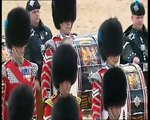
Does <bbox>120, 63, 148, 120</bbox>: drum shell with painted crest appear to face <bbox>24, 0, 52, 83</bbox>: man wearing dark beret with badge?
no

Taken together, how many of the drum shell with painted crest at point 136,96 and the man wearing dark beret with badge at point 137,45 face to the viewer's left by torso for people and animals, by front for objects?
0

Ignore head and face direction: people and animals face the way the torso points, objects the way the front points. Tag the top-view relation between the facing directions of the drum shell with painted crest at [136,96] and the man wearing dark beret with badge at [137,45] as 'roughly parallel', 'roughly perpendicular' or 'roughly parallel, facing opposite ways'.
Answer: roughly parallel

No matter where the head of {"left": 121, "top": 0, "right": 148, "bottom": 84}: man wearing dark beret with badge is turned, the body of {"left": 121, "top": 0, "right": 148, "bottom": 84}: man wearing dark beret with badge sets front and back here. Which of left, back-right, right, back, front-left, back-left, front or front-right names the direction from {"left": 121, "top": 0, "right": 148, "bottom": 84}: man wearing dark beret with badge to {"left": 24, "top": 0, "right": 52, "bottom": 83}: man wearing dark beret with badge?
back-right

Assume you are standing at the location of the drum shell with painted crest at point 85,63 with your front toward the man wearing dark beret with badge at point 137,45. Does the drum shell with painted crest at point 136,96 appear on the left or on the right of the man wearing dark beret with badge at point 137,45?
right

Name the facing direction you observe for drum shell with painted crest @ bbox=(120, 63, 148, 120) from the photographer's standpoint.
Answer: facing the viewer and to the right of the viewer
